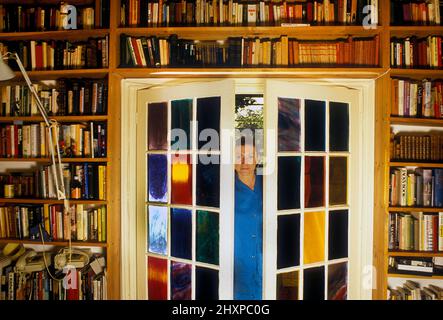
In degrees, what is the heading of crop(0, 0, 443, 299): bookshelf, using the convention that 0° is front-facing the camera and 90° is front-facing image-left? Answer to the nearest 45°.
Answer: approximately 0°
